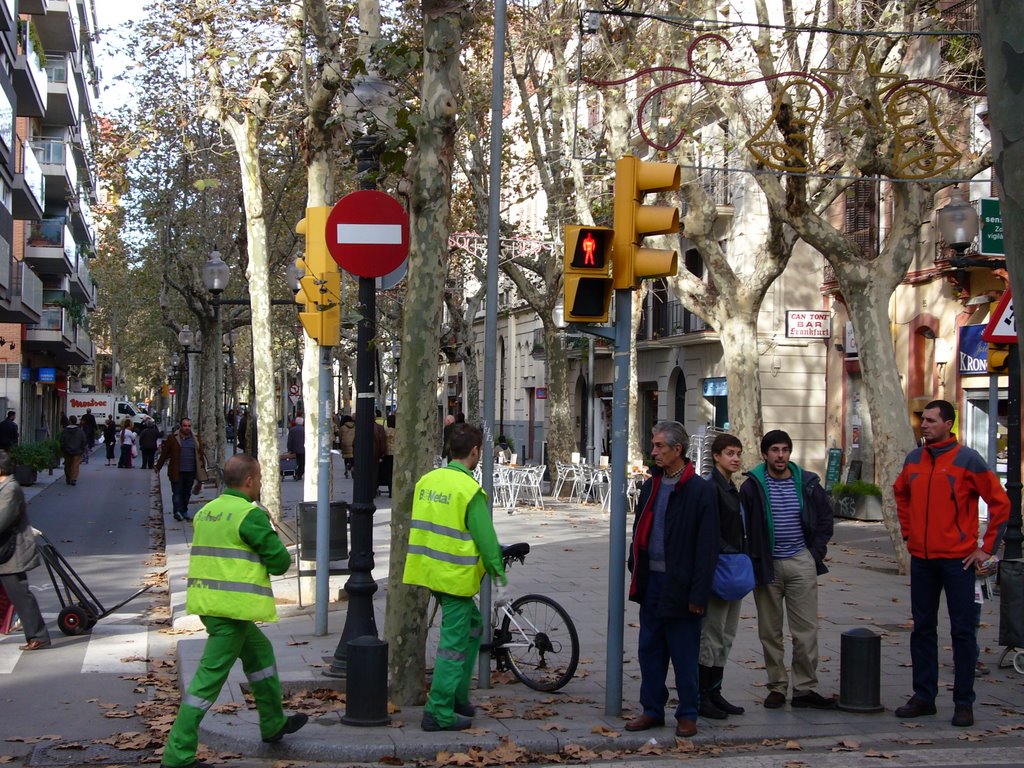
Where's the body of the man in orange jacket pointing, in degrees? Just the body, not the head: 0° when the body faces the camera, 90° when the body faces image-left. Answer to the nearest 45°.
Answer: approximately 45°

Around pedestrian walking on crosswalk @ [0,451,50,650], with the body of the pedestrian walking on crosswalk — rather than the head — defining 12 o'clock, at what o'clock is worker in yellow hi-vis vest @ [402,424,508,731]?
The worker in yellow hi-vis vest is roughly at 8 o'clock from the pedestrian walking on crosswalk.

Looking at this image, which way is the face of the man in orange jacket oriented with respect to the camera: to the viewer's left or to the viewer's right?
to the viewer's left

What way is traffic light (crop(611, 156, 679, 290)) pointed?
to the viewer's right

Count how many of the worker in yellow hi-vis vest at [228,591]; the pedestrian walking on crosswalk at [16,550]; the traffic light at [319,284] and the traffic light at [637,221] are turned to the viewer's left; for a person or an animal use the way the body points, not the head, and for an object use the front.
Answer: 2

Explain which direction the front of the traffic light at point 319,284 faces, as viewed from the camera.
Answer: facing to the left of the viewer

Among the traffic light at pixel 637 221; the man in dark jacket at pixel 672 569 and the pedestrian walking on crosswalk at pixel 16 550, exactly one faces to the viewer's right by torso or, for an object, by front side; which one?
the traffic light

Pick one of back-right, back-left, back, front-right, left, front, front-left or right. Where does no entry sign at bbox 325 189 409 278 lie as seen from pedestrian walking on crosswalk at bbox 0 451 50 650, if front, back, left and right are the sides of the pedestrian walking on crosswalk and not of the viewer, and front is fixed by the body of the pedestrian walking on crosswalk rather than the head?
back-left

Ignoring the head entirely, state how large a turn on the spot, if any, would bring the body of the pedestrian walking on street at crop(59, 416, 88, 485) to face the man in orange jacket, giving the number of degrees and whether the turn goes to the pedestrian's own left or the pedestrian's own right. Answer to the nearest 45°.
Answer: approximately 180°

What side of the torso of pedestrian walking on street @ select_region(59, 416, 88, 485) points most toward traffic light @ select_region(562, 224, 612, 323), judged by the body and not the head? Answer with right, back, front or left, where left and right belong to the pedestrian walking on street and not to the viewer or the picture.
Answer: back

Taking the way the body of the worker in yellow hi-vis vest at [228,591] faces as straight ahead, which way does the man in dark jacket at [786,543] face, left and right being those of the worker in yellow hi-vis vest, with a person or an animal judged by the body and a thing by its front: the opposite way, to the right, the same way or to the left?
the opposite way

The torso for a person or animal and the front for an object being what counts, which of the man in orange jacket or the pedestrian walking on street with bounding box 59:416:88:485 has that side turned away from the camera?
the pedestrian walking on street

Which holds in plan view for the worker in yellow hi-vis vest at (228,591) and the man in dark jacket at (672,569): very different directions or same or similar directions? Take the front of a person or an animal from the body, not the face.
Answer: very different directions
